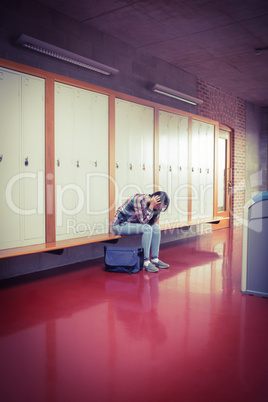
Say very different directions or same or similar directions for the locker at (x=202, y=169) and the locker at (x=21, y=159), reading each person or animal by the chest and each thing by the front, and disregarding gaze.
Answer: same or similar directions

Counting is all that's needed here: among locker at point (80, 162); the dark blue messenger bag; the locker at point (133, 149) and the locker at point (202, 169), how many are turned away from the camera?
0

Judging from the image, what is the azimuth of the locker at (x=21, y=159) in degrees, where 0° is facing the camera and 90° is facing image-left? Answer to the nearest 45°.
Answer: approximately 315°

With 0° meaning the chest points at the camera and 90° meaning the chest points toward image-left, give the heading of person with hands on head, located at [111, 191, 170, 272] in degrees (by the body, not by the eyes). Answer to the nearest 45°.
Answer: approximately 315°

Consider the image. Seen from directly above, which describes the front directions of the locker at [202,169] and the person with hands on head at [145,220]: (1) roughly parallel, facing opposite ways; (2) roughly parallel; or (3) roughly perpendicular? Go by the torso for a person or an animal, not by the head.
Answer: roughly parallel

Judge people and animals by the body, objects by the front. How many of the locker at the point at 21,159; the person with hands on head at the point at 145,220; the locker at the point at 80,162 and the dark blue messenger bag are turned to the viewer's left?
0

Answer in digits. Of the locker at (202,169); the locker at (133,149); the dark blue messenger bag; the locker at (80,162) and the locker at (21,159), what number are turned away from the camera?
0

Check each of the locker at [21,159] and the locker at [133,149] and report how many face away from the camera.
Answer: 0

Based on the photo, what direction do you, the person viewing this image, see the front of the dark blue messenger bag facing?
facing the viewer

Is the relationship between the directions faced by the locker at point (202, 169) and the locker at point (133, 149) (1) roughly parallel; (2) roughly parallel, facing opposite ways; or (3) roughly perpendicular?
roughly parallel

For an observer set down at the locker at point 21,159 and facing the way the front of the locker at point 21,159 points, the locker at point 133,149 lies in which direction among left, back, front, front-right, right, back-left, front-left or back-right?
left

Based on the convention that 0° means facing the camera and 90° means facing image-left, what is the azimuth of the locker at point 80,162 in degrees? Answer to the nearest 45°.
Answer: approximately 315°

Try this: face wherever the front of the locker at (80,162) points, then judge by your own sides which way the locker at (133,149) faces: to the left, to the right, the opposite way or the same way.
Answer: the same way

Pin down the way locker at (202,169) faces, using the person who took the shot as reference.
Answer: facing the viewer and to the right of the viewer
